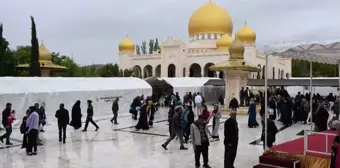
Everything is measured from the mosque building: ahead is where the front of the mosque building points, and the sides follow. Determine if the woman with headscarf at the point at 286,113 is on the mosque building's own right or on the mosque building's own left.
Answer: on the mosque building's own left

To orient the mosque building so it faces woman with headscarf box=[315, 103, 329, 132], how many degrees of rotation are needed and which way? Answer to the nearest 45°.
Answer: approximately 45° to its left

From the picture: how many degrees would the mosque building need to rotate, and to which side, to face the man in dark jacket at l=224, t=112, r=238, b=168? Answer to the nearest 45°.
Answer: approximately 45° to its left

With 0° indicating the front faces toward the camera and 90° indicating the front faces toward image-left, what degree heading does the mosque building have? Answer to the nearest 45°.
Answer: approximately 45°

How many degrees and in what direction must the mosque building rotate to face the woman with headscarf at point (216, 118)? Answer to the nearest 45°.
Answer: approximately 45° to its left
